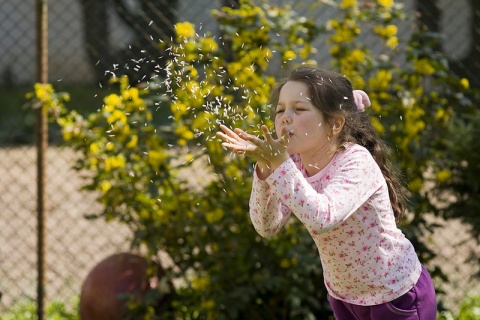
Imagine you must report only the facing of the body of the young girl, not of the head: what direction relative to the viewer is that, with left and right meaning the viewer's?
facing the viewer and to the left of the viewer

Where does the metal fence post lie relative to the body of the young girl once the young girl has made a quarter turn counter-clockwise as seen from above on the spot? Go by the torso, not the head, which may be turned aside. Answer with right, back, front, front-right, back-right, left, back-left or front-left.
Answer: back
